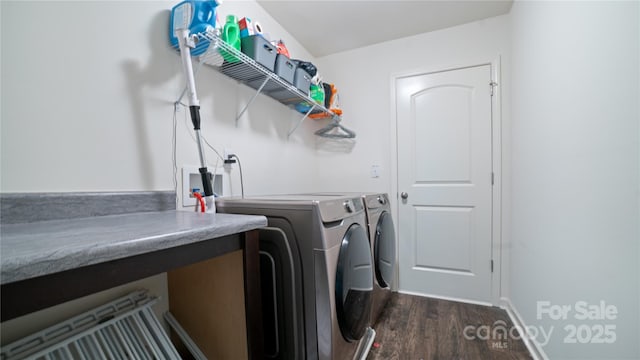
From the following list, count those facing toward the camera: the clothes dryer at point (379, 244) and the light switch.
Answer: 1

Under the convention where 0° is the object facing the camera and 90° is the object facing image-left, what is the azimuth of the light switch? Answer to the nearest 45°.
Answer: approximately 0°

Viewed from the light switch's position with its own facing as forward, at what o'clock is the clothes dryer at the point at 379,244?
The clothes dryer is roughly at 12 o'clock from the light switch.

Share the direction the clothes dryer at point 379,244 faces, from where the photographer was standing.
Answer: facing to the right of the viewer

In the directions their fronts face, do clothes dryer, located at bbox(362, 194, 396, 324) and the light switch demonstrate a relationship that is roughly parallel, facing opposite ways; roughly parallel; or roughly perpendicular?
roughly perpendicular
